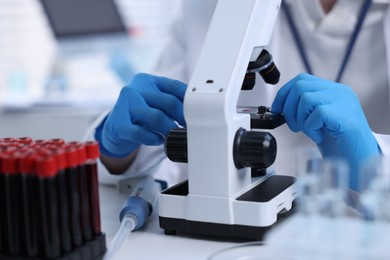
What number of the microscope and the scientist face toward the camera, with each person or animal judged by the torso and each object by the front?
1

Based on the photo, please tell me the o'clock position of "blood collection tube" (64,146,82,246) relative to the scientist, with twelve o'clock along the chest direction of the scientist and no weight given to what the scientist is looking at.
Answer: The blood collection tube is roughly at 1 o'clock from the scientist.

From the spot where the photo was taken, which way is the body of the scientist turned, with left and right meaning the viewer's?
facing the viewer

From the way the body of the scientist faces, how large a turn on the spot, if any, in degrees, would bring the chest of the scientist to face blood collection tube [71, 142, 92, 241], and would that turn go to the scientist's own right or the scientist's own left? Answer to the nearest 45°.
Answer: approximately 45° to the scientist's own right

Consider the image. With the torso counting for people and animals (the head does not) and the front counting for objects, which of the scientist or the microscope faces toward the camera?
the scientist

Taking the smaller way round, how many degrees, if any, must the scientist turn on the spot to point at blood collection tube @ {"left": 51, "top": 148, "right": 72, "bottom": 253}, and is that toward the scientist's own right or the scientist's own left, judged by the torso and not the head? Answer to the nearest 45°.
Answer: approximately 45° to the scientist's own right

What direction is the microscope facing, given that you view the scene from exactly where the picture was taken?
facing away from the viewer and to the right of the viewer

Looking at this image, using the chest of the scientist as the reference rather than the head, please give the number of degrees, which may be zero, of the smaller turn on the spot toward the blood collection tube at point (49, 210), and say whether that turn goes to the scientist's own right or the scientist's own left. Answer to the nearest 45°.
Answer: approximately 45° to the scientist's own right

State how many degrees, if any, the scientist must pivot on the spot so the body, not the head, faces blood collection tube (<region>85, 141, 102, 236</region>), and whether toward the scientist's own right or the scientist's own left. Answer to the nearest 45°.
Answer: approximately 45° to the scientist's own right
